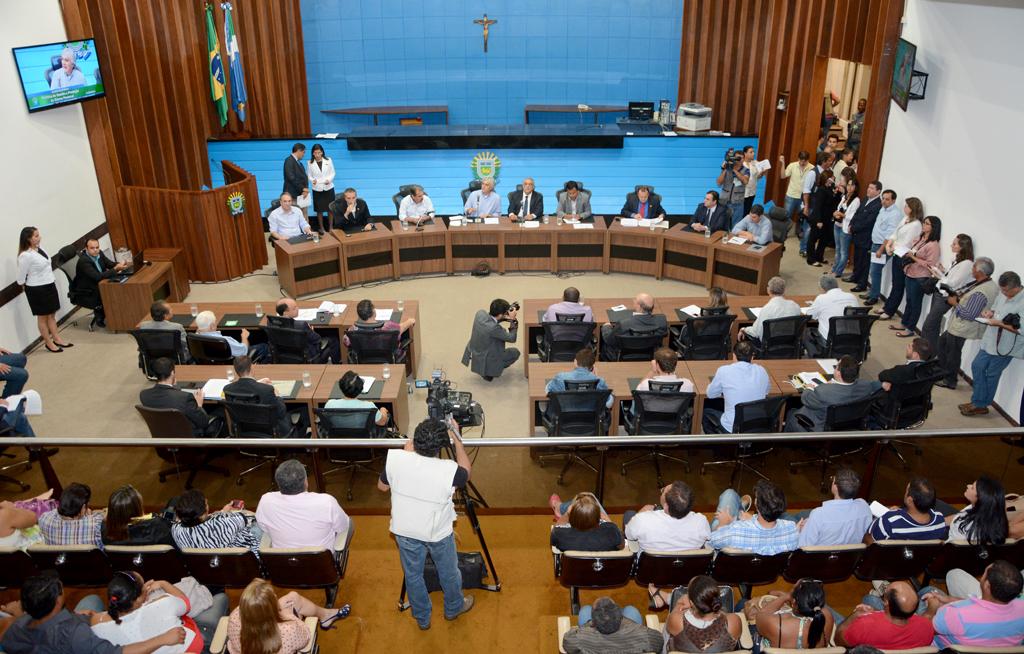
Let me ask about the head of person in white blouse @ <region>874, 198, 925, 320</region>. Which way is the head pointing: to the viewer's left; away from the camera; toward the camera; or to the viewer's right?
to the viewer's left

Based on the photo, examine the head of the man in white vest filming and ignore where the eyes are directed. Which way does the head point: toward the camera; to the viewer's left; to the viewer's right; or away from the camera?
away from the camera

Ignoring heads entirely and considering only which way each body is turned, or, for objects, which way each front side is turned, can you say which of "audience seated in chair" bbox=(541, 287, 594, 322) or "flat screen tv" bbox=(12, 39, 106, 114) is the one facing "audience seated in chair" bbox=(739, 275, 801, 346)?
the flat screen tv

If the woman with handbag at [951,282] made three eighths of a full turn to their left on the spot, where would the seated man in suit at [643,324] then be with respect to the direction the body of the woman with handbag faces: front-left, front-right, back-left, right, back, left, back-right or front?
right

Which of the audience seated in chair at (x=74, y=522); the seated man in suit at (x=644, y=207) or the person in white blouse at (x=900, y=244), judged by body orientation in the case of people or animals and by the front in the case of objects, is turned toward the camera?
the seated man in suit

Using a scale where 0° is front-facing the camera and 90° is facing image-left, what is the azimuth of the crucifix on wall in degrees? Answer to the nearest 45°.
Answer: approximately 0°

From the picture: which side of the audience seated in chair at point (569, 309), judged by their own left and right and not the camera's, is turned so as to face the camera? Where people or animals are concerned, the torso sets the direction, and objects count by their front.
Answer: back

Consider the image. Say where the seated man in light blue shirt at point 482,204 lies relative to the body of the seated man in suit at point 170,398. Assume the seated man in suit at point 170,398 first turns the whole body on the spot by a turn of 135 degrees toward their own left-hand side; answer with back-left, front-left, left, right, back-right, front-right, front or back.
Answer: back-right

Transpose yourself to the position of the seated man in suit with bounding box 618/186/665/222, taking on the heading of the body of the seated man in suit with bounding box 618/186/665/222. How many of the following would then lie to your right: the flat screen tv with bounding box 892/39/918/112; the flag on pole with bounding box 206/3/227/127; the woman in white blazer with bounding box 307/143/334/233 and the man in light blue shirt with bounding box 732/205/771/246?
2

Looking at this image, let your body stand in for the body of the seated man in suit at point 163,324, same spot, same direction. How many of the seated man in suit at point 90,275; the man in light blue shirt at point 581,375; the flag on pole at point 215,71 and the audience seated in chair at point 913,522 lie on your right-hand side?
2

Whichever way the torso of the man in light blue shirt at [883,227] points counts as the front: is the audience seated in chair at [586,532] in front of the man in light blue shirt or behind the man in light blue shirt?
in front

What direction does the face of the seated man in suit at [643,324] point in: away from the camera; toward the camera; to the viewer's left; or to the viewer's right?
away from the camera

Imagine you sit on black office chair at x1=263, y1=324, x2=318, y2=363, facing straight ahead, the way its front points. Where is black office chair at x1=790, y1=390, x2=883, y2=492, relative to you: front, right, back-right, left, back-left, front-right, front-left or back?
back-right

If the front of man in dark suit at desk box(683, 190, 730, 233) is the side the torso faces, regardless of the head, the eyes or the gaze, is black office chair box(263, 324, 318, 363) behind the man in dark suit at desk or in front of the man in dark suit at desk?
in front

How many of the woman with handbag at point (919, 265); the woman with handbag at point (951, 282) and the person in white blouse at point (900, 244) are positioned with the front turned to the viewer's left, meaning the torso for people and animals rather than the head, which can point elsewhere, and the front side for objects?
3

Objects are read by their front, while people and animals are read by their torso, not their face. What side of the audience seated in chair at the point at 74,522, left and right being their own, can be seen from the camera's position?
back

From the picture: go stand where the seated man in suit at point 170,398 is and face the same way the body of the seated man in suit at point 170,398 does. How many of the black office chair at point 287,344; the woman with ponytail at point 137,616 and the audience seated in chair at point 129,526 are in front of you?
1

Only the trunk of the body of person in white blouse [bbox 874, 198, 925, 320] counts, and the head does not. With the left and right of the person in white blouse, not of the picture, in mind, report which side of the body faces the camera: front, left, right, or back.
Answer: left

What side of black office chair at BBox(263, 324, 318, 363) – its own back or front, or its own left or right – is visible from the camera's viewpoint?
back

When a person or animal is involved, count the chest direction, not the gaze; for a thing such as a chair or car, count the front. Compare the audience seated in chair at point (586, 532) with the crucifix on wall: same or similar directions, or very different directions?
very different directions

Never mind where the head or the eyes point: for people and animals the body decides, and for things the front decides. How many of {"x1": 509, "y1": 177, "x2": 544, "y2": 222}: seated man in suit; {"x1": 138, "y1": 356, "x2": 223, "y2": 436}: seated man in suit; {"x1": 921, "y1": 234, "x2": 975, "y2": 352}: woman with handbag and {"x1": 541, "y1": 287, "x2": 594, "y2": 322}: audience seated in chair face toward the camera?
1

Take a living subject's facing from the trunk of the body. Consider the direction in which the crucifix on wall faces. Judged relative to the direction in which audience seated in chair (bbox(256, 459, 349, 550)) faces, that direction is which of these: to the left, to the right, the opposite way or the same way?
the opposite way

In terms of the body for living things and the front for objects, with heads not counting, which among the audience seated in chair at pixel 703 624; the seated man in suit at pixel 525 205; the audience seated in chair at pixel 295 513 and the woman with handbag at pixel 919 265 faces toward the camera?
the seated man in suit
